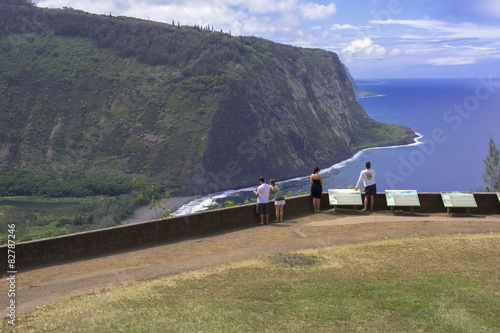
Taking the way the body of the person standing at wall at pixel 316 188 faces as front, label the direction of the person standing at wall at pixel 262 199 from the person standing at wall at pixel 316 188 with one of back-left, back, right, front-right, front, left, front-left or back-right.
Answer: back-left

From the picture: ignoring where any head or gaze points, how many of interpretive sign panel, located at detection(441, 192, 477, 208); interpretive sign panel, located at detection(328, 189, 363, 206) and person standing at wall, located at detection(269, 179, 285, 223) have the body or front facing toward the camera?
2

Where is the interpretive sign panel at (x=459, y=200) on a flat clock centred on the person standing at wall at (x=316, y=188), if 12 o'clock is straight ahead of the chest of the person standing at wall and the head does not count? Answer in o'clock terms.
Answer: The interpretive sign panel is roughly at 3 o'clock from the person standing at wall.

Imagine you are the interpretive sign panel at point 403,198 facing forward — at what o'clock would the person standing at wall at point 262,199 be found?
The person standing at wall is roughly at 2 o'clock from the interpretive sign panel.

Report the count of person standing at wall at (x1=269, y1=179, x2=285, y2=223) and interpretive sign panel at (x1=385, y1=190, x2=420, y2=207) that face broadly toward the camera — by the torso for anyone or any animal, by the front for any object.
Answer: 1

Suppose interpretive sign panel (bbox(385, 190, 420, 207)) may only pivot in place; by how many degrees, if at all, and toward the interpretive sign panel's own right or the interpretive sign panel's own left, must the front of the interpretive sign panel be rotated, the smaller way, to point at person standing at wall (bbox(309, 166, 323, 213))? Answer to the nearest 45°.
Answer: approximately 90° to the interpretive sign panel's own right

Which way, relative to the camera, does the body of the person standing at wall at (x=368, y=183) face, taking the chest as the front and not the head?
away from the camera

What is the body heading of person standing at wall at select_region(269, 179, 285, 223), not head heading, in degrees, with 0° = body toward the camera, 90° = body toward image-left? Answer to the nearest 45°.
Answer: approximately 135°

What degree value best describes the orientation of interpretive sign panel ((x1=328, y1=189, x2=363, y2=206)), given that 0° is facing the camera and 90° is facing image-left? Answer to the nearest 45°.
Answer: approximately 0°

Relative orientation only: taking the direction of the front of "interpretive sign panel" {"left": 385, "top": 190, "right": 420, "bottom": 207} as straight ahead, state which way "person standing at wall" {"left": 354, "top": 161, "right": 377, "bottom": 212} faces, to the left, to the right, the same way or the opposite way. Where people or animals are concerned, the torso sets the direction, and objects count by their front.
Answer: the opposite way

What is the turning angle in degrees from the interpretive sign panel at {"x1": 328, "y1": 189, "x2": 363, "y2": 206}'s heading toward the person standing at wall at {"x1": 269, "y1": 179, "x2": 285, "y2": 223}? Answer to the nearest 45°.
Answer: approximately 45° to its right

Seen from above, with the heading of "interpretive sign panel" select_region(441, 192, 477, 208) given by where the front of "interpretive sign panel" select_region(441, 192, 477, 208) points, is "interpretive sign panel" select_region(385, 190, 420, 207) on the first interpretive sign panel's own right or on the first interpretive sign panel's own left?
on the first interpretive sign panel's own right

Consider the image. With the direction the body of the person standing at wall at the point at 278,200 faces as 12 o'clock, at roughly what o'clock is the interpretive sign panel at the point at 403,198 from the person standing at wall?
The interpretive sign panel is roughly at 4 o'clock from the person standing at wall.

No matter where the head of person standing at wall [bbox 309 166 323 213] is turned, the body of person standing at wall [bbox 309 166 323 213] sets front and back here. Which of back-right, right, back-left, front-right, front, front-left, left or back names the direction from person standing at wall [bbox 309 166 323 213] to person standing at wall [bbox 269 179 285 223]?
back-left
